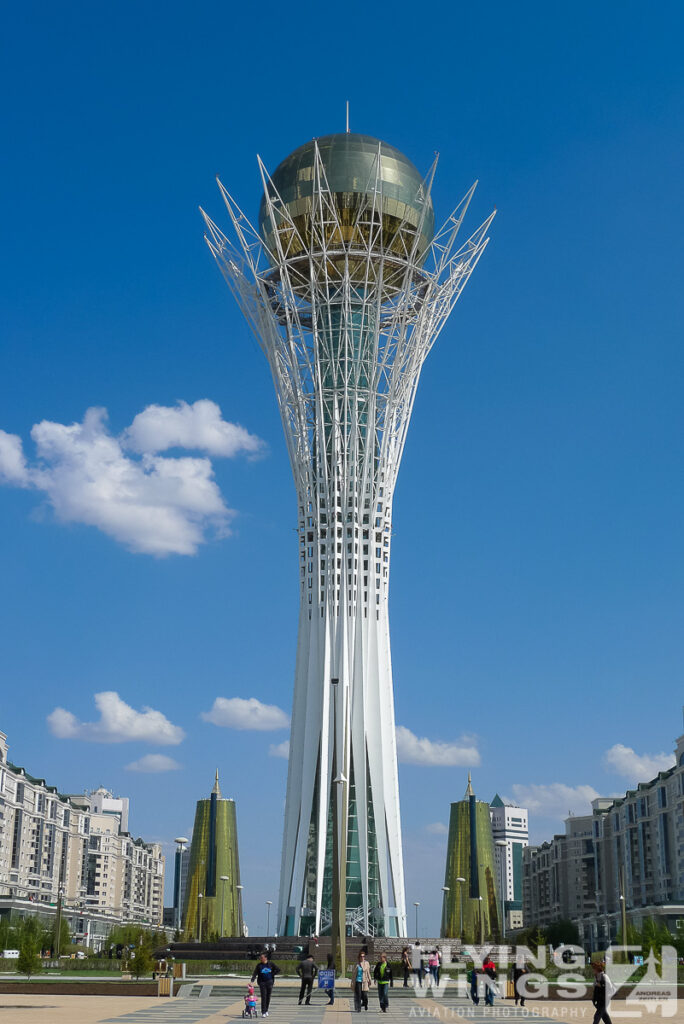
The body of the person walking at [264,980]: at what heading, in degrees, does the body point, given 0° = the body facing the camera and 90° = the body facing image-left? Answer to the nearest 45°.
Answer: approximately 0°

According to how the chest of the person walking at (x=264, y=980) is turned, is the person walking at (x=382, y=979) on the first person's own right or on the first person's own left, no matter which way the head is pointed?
on the first person's own left

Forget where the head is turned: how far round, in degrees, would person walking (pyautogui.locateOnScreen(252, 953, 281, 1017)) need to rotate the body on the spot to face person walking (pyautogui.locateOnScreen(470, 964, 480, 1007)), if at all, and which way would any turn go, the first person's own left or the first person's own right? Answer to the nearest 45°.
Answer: approximately 135° to the first person's own left

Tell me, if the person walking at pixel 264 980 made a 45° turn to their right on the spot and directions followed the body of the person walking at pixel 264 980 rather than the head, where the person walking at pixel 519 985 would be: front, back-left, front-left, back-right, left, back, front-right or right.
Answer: back
